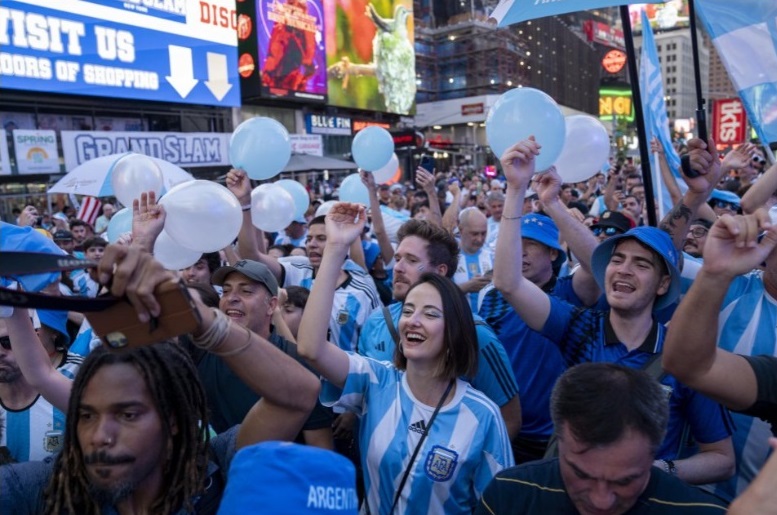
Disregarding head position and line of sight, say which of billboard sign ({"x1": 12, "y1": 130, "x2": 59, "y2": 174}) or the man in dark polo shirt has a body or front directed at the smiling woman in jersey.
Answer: the billboard sign

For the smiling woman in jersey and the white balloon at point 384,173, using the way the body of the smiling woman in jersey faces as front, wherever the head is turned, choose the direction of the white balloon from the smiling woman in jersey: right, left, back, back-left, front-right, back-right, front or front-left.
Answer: back

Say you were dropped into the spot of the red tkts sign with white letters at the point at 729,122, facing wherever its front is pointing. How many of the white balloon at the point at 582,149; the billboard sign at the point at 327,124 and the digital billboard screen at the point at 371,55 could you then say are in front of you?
1

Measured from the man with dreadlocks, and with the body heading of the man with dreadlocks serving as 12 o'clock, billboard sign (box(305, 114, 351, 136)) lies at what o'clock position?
The billboard sign is roughly at 5 o'clock from the man with dreadlocks.

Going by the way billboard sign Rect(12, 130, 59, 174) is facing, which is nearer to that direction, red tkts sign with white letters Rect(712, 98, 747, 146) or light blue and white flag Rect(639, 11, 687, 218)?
the light blue and white flag

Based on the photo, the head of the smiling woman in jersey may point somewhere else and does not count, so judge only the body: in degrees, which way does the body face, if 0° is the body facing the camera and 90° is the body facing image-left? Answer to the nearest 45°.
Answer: approximately 0°

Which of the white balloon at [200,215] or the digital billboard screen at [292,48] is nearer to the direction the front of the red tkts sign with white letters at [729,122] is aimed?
the white balloon

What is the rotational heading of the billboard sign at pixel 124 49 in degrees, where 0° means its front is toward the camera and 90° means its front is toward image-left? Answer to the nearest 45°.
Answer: approximately 315°

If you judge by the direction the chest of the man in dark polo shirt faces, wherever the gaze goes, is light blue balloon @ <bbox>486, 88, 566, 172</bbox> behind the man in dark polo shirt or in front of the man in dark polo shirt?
behind

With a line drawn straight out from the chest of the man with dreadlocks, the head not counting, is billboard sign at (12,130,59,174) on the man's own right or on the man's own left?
on the man's own right
